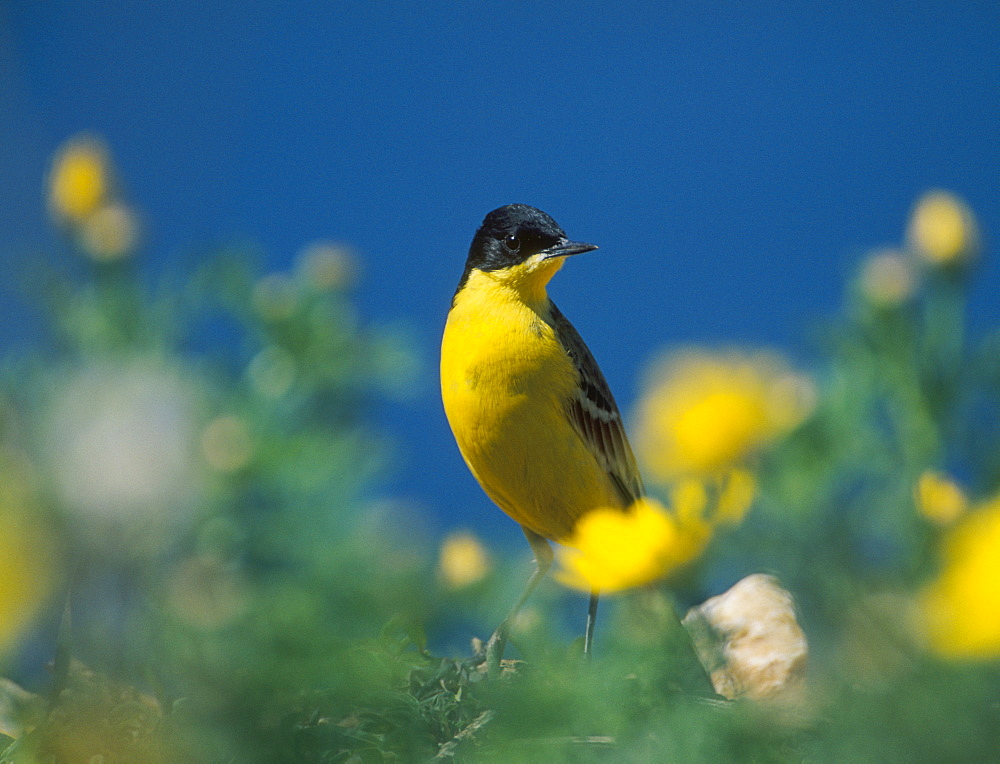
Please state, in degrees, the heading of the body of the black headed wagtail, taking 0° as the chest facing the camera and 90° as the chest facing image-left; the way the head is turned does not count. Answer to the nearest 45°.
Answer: approximately 45°

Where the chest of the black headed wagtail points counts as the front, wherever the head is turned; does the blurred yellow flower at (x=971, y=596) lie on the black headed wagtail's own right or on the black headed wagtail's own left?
on the black headed wagtail's own left
